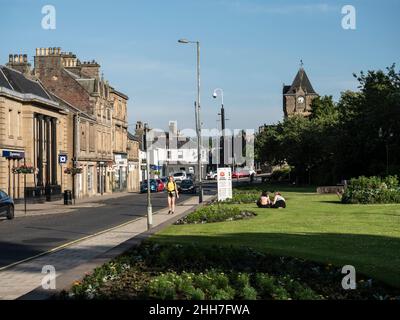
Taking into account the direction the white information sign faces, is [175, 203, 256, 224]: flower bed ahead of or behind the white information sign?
ahead

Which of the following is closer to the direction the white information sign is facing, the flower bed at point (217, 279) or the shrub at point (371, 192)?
the flower bed

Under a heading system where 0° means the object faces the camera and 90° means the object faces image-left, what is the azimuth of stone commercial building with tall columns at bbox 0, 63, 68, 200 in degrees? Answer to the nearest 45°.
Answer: approximately 315°

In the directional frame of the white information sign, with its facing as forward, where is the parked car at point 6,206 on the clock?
The parked car is roughly at 2 o'clock from the white information sign.

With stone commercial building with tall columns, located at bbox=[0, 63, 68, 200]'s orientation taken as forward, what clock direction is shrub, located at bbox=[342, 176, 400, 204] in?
The shrub is roughly at 12 o'clock from the stone commercial building with tall columns.

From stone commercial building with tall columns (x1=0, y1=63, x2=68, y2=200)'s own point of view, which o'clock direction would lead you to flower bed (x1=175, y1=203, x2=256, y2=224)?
The flower bed is roughly at 1 o'clock from the stone commercial building with tall columns.

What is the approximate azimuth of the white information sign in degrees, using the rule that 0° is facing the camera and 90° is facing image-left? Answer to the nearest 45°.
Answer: approximately 0°

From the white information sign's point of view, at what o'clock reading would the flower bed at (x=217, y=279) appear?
The flower bed is roughly at 12 o'clock from the white information sign.
